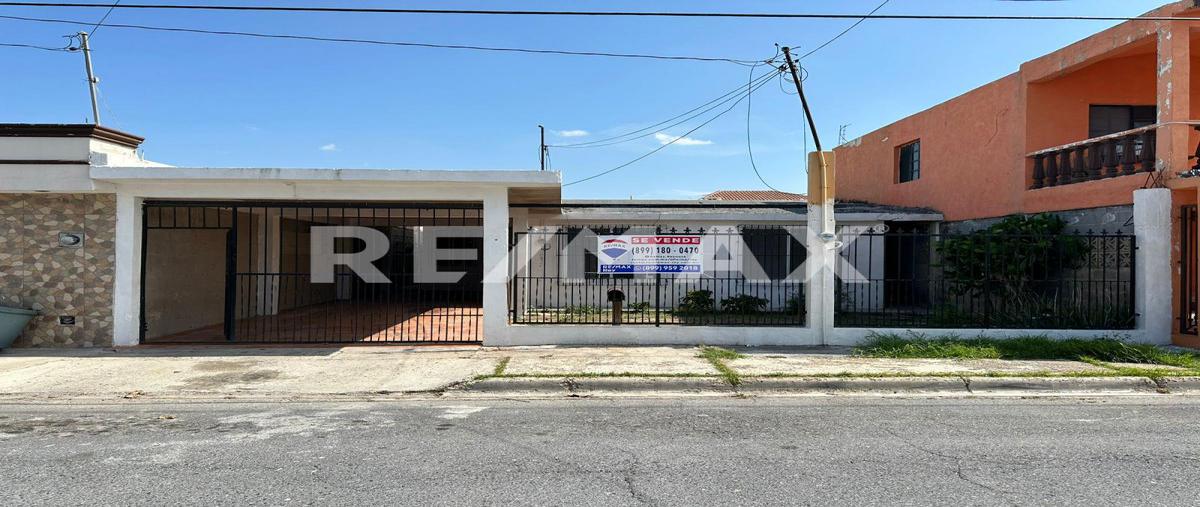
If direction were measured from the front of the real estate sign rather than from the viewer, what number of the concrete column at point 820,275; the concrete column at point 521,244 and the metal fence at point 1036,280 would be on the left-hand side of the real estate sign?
2

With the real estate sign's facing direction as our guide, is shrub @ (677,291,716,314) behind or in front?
behind

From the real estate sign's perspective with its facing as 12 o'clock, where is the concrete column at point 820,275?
The concrete column is roughly at 9 o'clock from the real estate sign.

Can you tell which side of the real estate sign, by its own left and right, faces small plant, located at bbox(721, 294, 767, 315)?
back

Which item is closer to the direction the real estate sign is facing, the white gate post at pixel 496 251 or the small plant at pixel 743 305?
the white gate post

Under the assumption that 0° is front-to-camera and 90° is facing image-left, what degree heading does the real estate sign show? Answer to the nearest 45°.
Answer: approximately 0°

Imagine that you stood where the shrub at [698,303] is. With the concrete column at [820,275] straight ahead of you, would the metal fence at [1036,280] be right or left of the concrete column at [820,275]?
left

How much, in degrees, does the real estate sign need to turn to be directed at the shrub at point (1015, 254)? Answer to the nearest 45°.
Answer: approximately 90° to its left

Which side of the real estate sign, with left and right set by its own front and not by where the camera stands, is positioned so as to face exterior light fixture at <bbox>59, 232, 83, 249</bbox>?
right
